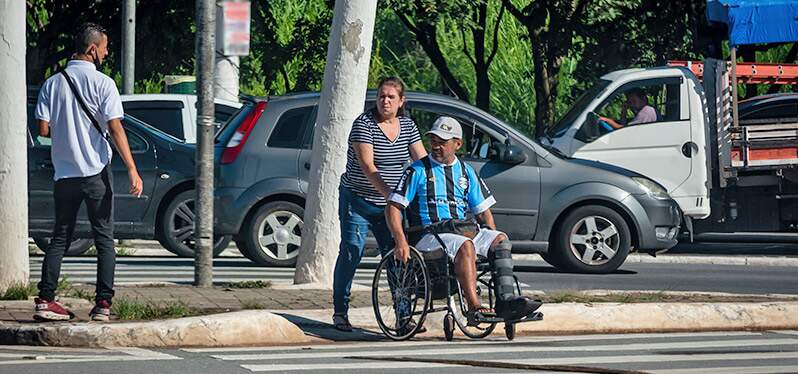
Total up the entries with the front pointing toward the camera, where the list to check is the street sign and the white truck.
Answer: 1

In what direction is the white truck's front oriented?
to the viewer's left

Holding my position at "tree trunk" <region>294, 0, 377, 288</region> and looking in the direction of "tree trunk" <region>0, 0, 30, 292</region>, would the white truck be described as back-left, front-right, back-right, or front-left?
back-right

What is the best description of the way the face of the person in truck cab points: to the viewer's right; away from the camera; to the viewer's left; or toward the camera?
to the viewer's left

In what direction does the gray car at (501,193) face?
to the viewer's right

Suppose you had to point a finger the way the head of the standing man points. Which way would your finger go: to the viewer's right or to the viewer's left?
to the viewer's right

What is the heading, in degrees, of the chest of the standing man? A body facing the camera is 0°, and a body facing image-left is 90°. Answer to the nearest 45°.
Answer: approximately 225°

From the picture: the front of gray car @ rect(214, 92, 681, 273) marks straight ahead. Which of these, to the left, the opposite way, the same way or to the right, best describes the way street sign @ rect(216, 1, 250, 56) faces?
to the right
